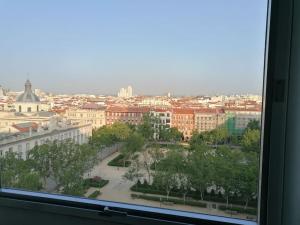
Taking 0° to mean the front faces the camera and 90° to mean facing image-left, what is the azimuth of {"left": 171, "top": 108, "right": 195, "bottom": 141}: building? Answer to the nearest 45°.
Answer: approximately 0°

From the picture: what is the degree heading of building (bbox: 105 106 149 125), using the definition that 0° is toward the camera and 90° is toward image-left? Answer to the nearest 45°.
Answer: approximately 0°
